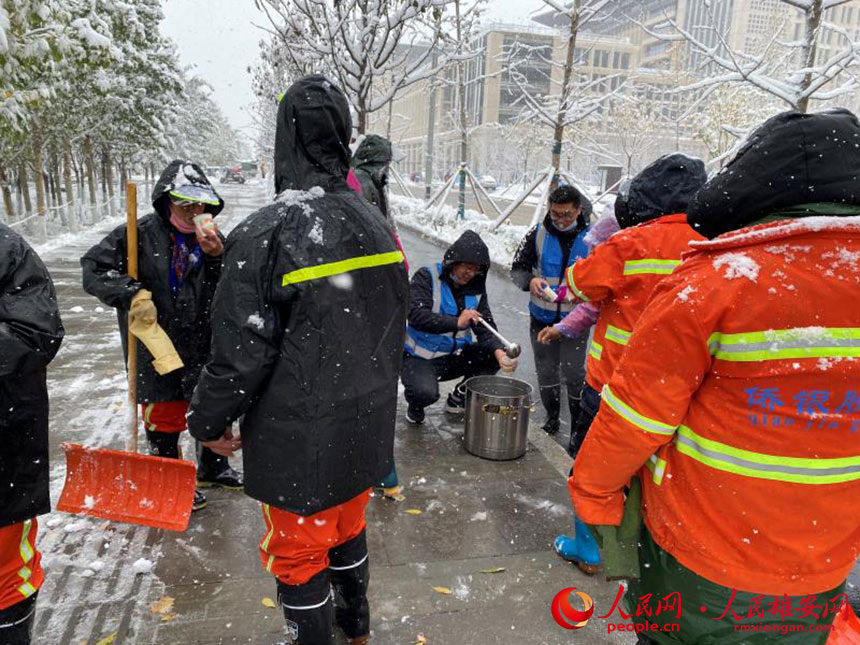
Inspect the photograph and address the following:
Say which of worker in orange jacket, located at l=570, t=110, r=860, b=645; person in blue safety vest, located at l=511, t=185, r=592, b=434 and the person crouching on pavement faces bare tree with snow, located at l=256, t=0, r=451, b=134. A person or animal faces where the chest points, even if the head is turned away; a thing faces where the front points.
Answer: the worker in orange jacket

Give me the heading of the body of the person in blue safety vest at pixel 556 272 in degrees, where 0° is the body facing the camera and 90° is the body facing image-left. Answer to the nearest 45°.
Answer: approximately 0°

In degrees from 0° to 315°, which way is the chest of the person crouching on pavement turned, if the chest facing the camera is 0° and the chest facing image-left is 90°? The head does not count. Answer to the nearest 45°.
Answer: approximately 315°

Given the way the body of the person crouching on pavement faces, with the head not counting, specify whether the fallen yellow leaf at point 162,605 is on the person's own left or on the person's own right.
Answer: on the person's own right

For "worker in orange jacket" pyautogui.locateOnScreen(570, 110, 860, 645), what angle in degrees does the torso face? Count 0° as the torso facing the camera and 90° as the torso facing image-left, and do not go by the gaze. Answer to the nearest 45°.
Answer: approximately 135°

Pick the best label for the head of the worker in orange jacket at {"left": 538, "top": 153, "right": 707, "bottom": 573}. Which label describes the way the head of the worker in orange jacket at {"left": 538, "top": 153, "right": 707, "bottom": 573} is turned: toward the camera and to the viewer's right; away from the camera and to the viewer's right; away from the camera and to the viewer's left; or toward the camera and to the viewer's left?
away from the camera and to the viewer's left

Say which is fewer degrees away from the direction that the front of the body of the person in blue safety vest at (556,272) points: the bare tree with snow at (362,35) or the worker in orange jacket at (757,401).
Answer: the worker in orange jacket

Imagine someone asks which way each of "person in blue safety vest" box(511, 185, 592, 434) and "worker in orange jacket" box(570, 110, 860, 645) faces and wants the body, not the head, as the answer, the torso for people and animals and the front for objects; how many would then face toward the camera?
1

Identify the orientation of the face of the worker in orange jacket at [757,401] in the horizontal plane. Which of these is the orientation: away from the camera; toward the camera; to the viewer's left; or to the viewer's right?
away from the camera

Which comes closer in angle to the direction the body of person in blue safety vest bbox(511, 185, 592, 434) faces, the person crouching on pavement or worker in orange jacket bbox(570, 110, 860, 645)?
the worker in orange jacket
